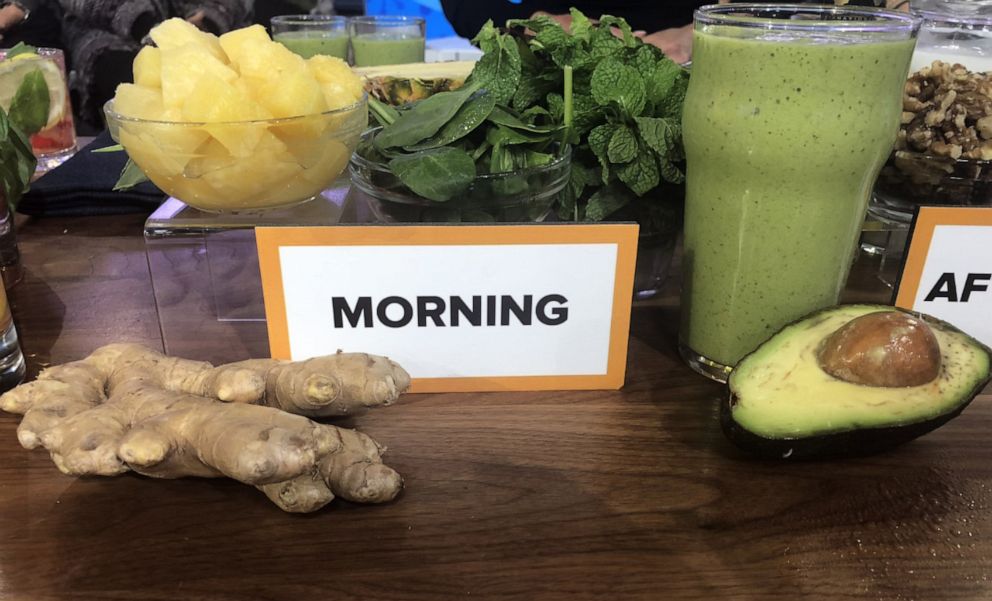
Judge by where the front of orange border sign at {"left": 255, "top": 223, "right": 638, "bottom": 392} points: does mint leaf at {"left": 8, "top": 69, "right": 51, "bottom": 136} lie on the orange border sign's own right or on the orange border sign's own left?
on the orange border sign's own right

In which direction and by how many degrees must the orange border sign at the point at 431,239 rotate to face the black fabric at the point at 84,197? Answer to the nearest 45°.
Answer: approximately 135° to its right

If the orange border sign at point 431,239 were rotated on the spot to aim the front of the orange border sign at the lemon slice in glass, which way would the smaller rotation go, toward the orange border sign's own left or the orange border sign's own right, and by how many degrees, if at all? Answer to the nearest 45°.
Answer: approximately 135° to the orange border sign's own right

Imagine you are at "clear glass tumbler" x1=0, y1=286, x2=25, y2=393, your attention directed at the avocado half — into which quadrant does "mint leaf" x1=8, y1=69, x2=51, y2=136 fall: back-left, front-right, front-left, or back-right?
back-left

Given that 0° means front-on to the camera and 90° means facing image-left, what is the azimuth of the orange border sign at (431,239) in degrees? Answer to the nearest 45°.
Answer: approximately 0°

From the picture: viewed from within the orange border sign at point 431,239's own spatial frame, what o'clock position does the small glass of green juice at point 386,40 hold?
The small glass of green juice is roughly at 6 o'clock from the orange border sign.
